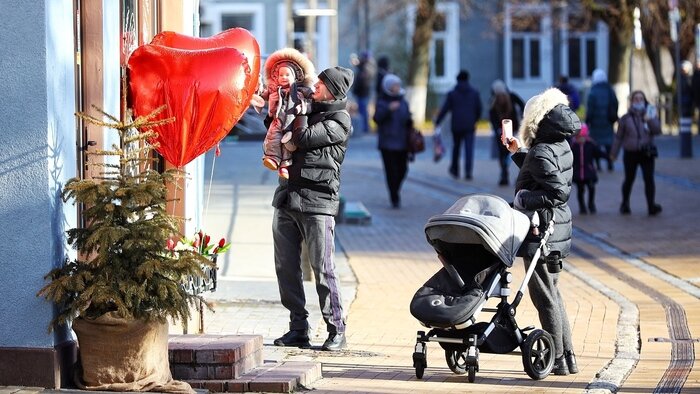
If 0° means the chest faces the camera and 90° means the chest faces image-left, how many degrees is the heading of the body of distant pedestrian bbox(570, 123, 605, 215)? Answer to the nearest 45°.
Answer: approximately 0°

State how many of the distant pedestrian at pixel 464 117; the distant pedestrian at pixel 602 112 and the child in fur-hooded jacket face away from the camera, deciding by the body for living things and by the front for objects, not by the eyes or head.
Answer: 2

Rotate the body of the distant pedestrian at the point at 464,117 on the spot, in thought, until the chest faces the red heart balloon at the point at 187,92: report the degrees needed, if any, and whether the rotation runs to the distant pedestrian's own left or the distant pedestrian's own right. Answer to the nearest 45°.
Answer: approximately 180°

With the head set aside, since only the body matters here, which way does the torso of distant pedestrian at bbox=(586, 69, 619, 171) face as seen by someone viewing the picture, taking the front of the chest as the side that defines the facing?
away from the camera

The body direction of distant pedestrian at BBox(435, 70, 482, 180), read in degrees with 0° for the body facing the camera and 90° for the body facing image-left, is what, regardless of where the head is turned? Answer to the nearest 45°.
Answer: approximately 180°

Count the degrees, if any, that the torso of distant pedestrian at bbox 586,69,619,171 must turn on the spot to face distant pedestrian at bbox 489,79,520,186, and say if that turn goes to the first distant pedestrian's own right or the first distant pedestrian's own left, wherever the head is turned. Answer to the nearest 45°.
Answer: approximately 135° to the first distant pedestrian's own left

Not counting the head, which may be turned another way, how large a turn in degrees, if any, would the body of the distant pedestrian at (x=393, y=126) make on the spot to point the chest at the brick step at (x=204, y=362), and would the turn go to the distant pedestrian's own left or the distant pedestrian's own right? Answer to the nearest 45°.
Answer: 0° — they already face it
